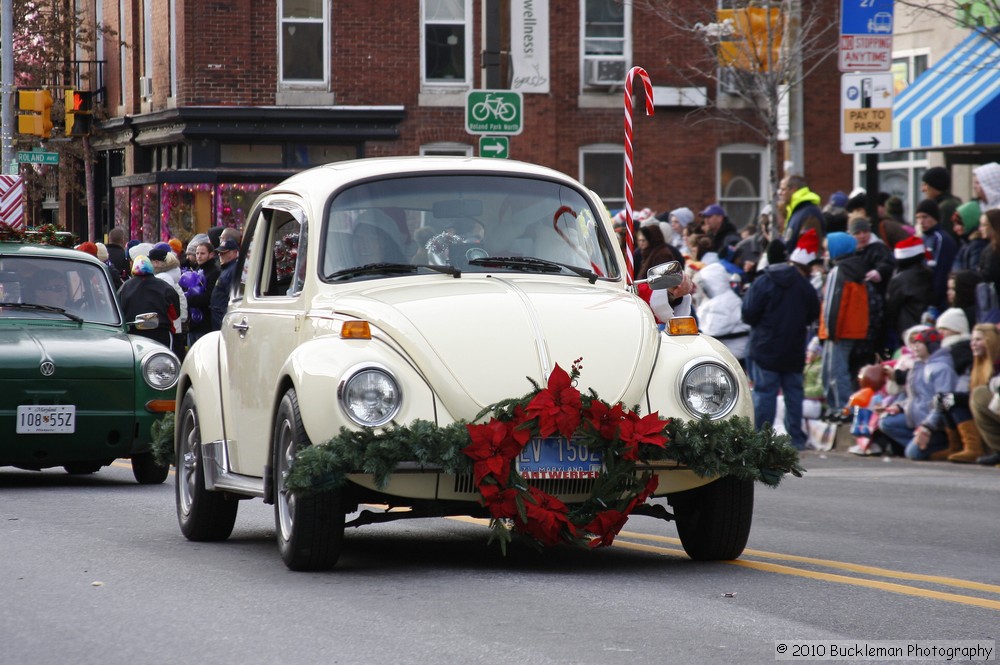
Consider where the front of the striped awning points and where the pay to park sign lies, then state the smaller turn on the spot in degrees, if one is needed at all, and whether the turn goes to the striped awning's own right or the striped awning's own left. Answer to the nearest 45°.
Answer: approximately 45° to the striped awning's own left

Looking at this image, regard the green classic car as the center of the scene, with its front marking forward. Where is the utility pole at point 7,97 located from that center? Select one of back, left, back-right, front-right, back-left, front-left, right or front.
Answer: back

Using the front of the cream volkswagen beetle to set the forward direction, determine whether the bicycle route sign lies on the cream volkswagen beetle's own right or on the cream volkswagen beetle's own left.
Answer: on the cream volkswagen beetle's own left

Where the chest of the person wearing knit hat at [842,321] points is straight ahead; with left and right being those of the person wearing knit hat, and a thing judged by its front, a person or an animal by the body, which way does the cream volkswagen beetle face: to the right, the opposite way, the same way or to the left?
the opposite way

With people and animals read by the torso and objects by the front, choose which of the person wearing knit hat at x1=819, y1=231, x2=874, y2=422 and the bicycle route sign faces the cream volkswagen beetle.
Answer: the bicycle route sign

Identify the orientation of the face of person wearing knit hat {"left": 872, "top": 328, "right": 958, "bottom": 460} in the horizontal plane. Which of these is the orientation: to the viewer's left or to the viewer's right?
to the viewer's left

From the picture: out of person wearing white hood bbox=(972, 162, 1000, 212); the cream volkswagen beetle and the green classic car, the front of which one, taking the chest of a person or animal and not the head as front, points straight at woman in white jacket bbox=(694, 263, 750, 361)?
the person wearing white hood

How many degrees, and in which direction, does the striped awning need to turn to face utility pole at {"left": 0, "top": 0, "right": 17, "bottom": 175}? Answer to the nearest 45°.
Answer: approximately 45° to its right

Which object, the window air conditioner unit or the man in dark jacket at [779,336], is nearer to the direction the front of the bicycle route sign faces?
the man in dark jacket

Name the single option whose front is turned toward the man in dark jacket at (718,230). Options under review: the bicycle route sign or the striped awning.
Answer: the striped awning

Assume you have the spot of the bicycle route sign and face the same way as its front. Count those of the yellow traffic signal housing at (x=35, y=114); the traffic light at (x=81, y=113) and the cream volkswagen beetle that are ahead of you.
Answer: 1

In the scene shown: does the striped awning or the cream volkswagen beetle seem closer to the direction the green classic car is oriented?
the cream volkswagen beetle

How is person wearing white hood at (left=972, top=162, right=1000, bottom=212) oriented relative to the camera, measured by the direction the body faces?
to the viewer's left
